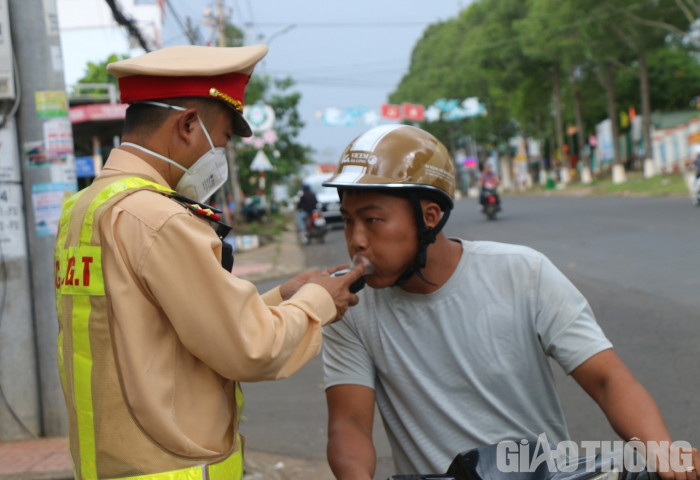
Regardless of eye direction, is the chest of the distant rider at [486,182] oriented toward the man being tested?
yes

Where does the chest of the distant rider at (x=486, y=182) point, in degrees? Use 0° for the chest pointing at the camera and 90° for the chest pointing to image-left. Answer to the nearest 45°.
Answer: approximately 0°

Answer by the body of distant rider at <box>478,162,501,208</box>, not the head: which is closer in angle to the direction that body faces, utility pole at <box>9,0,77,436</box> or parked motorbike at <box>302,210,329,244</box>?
the utility pole

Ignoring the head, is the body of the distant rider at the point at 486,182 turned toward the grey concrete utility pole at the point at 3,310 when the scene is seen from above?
yes

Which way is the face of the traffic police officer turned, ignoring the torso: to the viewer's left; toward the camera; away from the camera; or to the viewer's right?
to the viewer's right

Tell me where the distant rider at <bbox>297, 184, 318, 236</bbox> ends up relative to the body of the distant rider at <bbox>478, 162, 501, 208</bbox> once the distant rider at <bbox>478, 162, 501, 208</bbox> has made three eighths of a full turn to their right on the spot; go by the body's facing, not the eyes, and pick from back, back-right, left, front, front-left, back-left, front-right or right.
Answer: front-left

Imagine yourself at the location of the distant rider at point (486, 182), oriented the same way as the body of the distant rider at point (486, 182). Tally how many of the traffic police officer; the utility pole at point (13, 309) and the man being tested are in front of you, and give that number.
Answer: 3

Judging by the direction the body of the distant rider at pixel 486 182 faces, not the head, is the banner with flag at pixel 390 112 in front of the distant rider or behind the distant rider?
behind

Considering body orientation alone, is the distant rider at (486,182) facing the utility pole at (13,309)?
yes

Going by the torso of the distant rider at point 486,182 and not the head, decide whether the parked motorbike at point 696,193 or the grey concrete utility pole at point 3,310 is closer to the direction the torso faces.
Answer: the grey concrete utility pole
